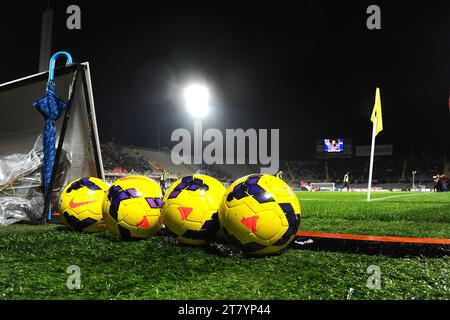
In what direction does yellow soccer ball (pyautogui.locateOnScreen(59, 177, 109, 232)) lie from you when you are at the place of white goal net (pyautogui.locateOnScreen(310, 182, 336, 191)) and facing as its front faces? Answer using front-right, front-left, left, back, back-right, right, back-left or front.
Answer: front

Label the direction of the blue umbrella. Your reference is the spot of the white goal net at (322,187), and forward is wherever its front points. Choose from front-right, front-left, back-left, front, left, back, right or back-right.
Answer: front

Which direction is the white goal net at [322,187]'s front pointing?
toward the camera

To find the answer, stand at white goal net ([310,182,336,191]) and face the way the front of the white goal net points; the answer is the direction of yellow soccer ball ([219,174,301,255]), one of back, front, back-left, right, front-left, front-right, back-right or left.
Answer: front

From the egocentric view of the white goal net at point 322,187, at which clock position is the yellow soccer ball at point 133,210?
The yellow soccer ball is roughly at 12 o'clock from the white goal net.

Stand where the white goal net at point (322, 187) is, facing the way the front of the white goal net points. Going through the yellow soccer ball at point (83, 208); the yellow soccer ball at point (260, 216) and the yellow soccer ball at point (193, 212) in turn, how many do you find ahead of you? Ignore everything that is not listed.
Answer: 3

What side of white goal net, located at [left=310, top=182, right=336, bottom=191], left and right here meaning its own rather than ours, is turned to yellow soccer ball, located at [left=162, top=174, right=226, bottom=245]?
front
